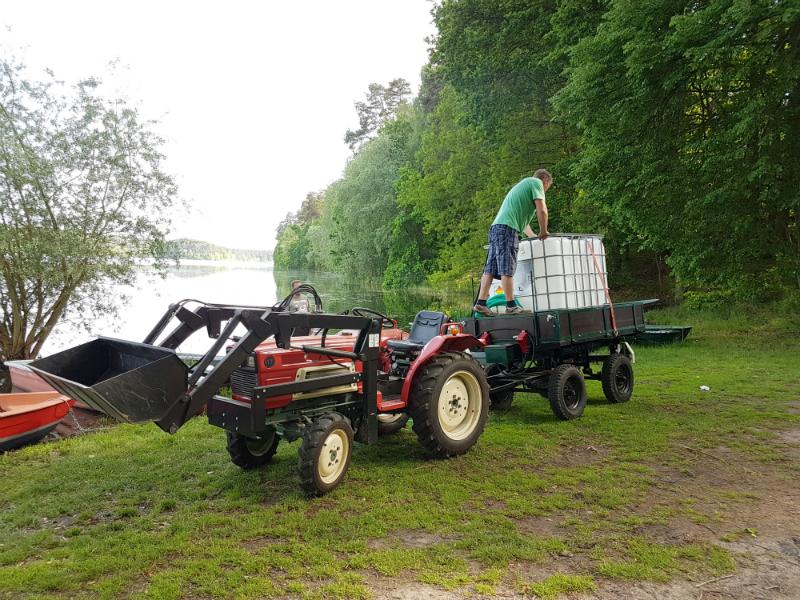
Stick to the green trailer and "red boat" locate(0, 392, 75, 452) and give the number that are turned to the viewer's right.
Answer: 1

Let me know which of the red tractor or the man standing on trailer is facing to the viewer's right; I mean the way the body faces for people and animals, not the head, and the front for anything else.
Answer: the man standing on trailer

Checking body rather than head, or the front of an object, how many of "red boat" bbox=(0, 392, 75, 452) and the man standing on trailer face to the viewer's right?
2

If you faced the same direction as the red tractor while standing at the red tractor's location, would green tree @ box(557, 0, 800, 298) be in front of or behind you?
behind

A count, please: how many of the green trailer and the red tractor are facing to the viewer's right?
0

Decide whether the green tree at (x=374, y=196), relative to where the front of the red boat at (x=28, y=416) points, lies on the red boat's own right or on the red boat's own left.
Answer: on the red boat's own left

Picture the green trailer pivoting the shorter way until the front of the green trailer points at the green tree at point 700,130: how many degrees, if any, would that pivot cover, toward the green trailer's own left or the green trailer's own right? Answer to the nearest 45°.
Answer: approximately 180°

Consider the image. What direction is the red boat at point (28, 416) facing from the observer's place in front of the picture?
facing to the right of the viewer

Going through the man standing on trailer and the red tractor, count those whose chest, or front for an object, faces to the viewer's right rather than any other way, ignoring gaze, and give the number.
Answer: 1

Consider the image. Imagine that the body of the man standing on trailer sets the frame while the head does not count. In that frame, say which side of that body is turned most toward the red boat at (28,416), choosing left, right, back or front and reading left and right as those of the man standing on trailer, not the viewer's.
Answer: back

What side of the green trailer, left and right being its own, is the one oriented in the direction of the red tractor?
front

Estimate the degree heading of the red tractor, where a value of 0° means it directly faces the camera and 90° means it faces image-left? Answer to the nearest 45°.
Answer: approximately 45°

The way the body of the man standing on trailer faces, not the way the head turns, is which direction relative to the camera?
to the viewer's right
